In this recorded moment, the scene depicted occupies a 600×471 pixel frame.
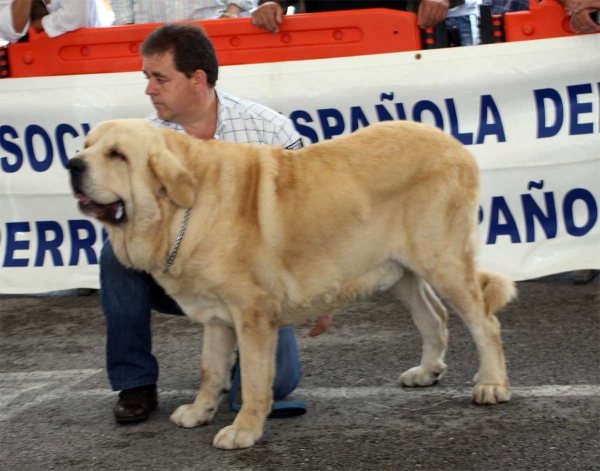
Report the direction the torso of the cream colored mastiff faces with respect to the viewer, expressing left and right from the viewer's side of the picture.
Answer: facing the viewer and to the left of the viewer

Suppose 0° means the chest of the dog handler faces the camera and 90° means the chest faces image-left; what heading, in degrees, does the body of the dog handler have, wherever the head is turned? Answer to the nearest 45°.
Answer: approximately 45°

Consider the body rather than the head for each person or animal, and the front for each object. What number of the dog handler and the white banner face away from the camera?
0

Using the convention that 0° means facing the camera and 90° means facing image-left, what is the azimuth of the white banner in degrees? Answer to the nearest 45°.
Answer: approximately 0°

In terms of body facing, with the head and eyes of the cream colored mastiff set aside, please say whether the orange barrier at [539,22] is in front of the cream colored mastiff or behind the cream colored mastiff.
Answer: behind

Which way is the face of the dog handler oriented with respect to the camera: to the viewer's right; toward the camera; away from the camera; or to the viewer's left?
to the viewer's left

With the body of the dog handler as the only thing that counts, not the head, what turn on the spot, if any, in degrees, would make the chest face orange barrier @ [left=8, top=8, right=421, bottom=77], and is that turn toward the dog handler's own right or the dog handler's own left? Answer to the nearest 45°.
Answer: approximately 135° to the dog handler's own right

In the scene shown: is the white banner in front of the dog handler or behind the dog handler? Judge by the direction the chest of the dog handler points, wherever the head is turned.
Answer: behind
